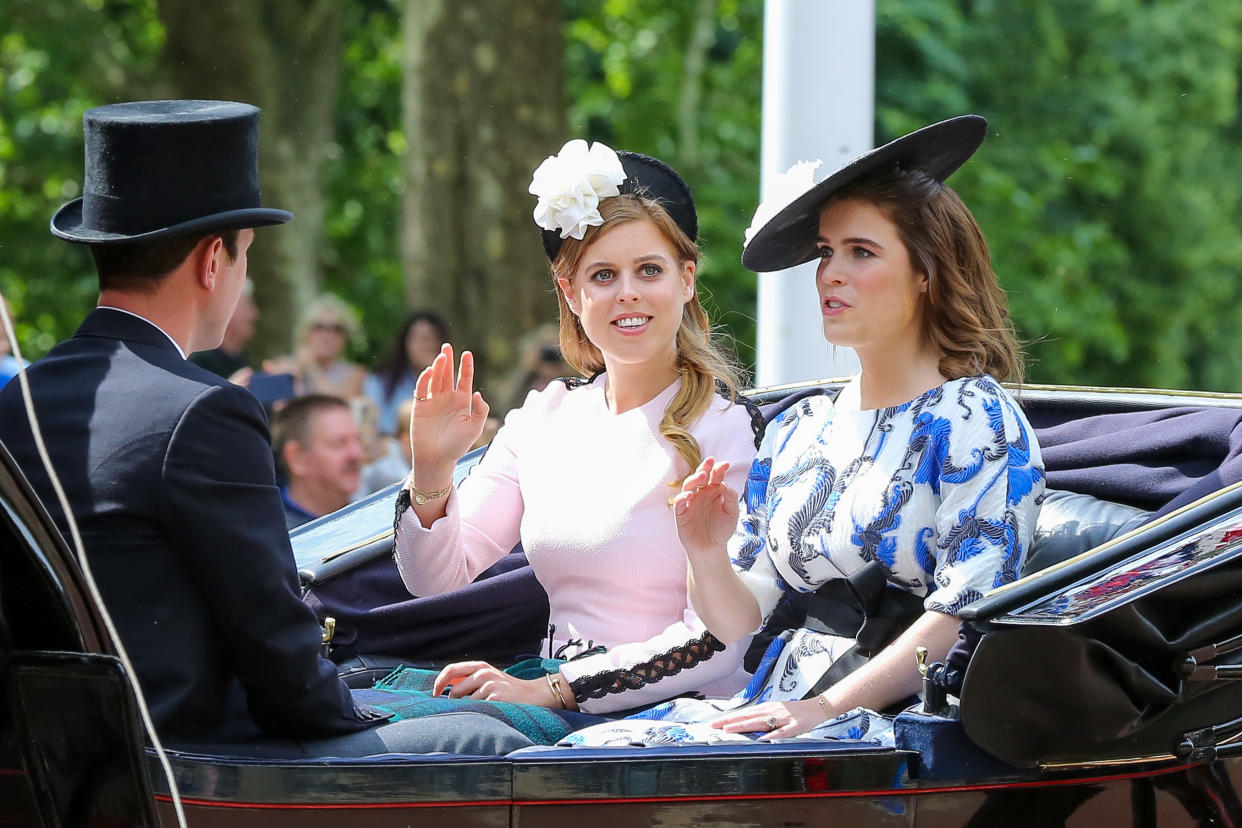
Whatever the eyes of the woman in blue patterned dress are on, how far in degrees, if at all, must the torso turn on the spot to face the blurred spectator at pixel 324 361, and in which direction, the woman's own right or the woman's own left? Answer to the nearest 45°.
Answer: approximately 90° to the woman's own right

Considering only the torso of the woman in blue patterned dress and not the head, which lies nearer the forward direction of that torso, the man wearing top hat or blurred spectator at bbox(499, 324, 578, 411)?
the man wearing top hat

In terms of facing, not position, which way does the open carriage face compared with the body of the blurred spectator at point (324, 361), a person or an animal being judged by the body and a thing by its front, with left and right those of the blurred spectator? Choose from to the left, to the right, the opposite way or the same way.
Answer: to the right

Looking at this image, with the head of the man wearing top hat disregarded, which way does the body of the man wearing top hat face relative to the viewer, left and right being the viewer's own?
facing away from the viewer and to the right of the viewer

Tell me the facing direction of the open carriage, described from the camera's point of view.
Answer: facing to the left of the viewer

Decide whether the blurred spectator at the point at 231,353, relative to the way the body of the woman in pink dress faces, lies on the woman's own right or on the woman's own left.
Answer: on the woman's own right

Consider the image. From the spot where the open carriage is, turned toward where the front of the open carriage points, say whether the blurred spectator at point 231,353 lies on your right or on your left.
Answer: on your right

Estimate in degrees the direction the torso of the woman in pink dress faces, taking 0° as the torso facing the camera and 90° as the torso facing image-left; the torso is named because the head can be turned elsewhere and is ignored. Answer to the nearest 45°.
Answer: approximately 45°

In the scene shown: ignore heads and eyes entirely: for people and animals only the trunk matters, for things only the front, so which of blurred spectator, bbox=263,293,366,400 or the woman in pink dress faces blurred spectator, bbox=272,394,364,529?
blurred spectator, bbox=263,293,366,400
